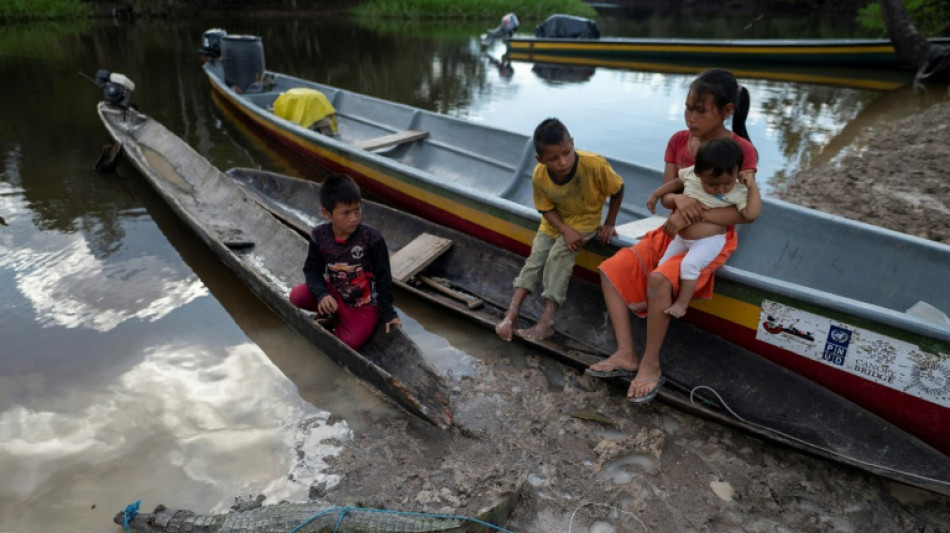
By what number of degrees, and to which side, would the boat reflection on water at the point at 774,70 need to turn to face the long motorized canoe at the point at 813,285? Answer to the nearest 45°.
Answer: approximately 90° to its right

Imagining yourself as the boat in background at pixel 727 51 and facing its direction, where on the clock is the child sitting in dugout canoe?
The child sitting in dugout canoe is roughly at 3 o'clock from the boat in background.

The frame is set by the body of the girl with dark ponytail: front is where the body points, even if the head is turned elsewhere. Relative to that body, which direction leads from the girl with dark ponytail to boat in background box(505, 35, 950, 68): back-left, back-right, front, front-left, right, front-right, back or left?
back-right

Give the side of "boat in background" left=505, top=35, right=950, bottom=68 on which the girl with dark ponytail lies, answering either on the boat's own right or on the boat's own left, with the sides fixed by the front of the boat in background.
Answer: on the boat's own right

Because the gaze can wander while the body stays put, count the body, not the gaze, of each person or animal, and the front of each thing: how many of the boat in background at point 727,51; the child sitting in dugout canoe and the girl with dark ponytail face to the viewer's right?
1

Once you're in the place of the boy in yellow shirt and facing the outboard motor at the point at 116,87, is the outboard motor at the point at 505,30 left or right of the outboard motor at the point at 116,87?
right

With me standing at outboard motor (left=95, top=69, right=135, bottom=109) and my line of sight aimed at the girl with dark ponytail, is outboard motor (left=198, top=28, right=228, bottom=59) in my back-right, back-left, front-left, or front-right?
back-left

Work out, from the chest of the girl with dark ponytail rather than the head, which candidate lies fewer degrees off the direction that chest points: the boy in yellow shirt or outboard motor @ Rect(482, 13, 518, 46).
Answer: the boy in yellow shirt

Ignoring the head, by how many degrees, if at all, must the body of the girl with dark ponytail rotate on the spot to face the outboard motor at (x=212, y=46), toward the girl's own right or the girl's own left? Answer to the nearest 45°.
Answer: approximately 90° to the girl's own right

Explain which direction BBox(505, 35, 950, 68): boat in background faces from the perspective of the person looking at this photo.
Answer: facing to the right of the viewer

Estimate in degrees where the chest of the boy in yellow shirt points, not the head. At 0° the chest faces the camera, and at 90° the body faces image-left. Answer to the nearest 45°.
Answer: approximately 45°
